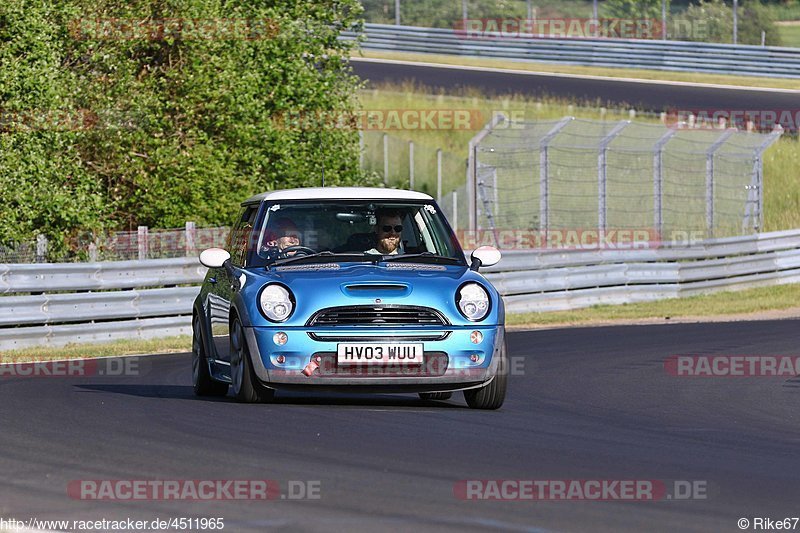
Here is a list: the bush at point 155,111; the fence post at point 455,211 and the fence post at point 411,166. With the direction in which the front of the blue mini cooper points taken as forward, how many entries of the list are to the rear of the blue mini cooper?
3

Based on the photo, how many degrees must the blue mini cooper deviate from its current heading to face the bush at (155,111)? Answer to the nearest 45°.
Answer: approximately 180°

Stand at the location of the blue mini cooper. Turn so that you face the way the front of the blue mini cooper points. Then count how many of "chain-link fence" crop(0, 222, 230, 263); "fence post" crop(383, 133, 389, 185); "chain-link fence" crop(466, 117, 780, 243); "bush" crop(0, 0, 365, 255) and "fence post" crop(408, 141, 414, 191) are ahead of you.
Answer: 0

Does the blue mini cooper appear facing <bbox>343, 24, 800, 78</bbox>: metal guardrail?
no

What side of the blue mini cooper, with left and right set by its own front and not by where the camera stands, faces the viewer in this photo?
front

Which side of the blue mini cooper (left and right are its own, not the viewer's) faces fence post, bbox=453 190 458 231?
back

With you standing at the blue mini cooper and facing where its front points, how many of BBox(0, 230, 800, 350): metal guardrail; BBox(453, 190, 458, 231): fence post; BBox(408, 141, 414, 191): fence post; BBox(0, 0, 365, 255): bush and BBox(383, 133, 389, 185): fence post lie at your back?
5

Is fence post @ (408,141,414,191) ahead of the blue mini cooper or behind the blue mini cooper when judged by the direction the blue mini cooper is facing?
behind

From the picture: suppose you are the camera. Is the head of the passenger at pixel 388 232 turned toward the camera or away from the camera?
toward the camera

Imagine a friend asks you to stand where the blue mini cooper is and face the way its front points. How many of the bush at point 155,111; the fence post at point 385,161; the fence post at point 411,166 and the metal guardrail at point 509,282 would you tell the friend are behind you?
4
